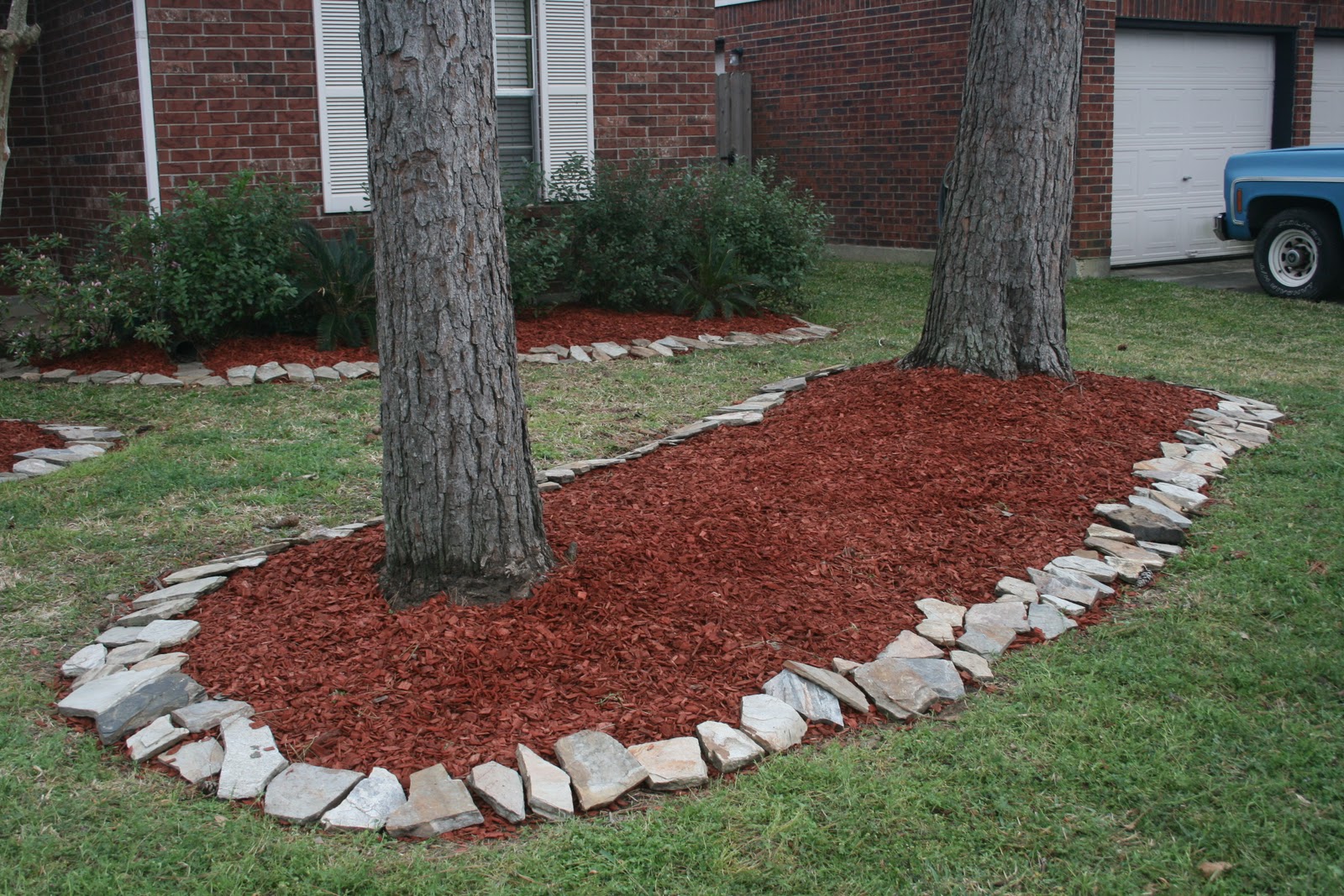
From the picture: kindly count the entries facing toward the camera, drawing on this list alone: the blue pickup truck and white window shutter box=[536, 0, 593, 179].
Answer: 1

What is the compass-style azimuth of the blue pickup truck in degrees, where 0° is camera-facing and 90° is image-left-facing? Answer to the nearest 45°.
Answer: approximately 90°

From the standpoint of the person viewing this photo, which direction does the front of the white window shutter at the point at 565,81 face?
facing the viewer

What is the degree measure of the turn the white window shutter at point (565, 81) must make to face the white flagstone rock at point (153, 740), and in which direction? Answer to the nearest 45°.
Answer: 0° — it already faces it

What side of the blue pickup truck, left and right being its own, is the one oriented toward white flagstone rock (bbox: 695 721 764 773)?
left

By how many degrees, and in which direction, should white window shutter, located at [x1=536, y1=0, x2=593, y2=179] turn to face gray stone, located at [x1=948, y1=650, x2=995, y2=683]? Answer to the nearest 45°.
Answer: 0° — it already faces it

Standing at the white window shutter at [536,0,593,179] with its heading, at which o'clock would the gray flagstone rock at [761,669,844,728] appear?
The gray flagstone rock is roughly at 12 o'clock from the white window shutter.

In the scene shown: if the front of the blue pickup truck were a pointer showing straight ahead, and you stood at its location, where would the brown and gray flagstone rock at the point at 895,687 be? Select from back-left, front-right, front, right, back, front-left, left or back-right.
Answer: left

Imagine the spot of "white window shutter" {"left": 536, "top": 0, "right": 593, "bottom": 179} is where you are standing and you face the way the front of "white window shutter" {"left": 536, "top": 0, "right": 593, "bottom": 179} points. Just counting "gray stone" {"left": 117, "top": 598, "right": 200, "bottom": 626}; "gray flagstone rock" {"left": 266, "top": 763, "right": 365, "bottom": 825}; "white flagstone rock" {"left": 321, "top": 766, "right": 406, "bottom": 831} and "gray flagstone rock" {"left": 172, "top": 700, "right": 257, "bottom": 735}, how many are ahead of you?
4

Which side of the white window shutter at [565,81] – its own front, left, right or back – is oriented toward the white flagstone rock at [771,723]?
front

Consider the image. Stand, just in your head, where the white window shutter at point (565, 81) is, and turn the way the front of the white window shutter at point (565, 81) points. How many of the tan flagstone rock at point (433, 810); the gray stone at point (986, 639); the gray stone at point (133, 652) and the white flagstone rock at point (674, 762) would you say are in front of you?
4

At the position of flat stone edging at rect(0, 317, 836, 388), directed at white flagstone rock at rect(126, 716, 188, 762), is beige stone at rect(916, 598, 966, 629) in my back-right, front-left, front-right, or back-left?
front-left

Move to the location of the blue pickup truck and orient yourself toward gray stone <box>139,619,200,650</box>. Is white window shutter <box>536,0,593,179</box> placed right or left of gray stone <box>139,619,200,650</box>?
right

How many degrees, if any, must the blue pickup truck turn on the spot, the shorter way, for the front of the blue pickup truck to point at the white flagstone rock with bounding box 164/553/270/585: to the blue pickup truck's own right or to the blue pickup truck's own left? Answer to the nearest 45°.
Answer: approximately 90° to the blue pickup truck's own left

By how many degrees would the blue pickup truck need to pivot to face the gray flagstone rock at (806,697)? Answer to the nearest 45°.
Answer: approximately 90° to its left

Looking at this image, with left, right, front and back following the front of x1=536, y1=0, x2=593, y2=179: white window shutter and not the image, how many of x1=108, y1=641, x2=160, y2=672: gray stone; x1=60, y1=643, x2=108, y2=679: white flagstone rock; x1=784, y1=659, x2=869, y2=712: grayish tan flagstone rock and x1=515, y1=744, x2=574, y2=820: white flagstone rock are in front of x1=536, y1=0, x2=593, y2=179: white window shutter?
4

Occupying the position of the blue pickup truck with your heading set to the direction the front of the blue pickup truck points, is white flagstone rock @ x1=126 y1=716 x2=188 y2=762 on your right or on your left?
on your left

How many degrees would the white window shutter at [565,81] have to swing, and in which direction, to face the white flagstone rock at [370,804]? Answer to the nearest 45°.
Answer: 0° — it already faces it

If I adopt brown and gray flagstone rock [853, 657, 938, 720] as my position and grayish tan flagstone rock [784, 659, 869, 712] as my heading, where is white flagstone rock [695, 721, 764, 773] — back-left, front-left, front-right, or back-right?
front-left

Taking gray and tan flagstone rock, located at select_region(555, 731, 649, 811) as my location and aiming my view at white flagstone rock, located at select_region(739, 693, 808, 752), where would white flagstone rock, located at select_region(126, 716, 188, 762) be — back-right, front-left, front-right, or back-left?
back-left
